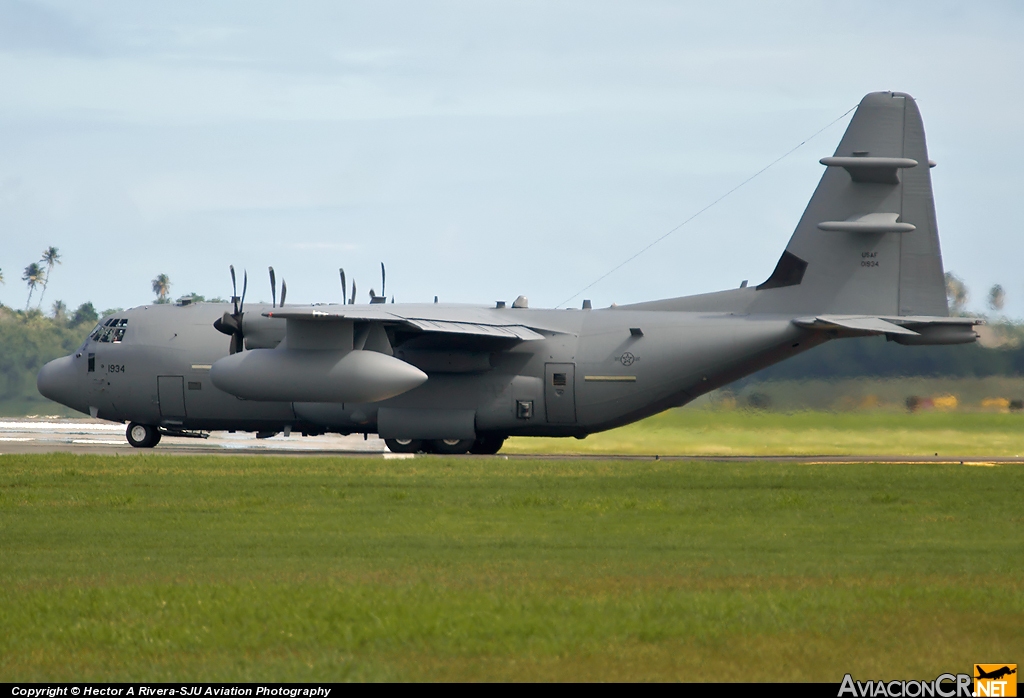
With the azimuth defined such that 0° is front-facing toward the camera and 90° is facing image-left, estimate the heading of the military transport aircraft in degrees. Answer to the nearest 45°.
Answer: approximately 90°
